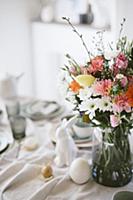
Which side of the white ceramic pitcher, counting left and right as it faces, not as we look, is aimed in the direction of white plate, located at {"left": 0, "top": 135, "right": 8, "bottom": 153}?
right

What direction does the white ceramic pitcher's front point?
to the viewer's right

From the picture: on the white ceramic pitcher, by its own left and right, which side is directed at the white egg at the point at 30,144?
right

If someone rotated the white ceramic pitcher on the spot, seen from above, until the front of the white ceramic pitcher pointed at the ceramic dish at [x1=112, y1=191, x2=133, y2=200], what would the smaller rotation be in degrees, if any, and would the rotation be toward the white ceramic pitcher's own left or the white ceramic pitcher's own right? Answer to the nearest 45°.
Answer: approximately 90° to the white ceramic pitcher's own right
